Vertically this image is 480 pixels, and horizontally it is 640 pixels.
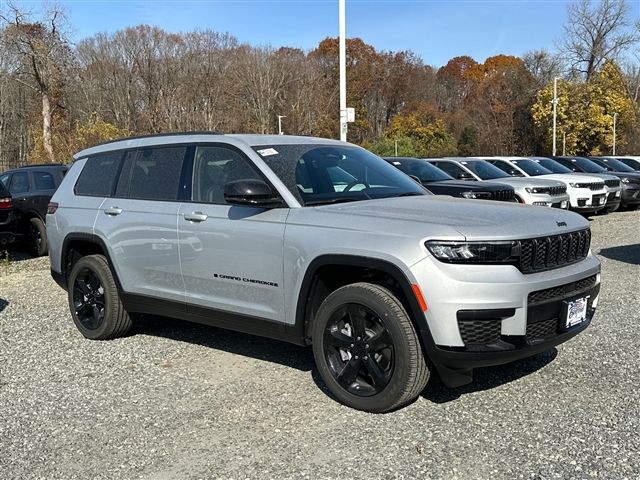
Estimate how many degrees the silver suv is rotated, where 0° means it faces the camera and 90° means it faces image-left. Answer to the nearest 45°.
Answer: approximately 315°

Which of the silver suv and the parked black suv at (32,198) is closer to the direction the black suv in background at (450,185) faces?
the silver suv

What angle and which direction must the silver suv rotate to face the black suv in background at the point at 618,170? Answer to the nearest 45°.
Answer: approximately 90° to its left

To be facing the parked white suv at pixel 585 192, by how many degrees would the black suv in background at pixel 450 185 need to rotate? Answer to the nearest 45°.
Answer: approximately 90° to its left

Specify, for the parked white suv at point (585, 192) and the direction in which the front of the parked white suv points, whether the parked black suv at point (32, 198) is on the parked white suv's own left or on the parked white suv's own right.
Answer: on the parked white suv's own right

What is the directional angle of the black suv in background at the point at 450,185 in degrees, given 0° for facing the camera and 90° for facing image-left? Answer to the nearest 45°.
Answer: approximately 315°

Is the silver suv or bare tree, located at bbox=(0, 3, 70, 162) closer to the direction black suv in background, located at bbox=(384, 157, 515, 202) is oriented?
the silver suv

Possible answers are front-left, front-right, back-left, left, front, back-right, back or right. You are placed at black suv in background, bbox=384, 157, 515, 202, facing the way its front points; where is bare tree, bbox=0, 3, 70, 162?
back

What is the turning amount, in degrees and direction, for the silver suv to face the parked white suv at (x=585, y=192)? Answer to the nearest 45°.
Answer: approximately 90° to its left

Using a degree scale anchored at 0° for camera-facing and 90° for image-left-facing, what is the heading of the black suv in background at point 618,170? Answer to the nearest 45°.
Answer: approximately 315°
